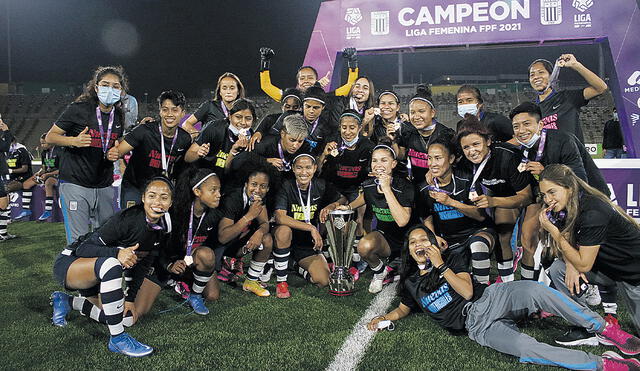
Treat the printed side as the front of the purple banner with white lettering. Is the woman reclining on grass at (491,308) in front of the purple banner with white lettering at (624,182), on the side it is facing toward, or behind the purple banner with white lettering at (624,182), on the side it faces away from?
in front

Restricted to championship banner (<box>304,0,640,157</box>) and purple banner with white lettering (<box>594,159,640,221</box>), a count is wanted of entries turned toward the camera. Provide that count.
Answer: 2

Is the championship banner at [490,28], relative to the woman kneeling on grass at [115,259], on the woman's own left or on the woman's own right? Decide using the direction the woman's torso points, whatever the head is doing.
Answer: on the woman's own left

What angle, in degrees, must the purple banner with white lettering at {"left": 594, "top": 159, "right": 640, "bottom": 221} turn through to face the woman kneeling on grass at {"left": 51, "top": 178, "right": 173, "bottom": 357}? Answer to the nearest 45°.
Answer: approximately 45° to its right

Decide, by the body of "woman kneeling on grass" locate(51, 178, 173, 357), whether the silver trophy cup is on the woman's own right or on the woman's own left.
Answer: on the woman's own left

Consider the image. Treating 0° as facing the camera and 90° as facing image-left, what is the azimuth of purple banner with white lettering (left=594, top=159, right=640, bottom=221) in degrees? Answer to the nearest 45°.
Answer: approximately 0°

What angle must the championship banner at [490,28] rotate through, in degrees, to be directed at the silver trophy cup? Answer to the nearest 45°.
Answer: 0° — it already faces it

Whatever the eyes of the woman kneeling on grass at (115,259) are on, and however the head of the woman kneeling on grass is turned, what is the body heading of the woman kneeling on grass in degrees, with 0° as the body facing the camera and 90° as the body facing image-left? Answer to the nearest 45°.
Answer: approximately 315°
